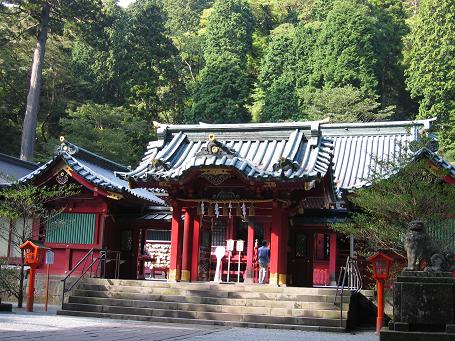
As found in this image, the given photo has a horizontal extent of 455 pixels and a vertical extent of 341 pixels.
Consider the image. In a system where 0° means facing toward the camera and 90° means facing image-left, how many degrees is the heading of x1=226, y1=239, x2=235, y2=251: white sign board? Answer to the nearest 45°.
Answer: approximately 0°

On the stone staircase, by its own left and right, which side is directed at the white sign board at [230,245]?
back

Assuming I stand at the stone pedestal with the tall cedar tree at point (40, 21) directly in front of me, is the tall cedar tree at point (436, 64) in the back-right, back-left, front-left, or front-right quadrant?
front-right

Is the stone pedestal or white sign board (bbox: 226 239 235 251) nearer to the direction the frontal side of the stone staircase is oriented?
the stone pedestal

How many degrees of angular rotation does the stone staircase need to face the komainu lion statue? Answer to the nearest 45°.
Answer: approximately 45° to its left

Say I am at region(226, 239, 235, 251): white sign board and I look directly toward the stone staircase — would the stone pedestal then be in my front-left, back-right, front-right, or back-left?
front-left

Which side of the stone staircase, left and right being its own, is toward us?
front

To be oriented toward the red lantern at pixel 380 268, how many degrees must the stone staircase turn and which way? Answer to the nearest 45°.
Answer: approximately 45° to its left

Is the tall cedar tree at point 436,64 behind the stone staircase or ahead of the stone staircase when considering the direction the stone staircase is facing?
behind

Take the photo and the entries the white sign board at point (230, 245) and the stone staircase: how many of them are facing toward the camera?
2

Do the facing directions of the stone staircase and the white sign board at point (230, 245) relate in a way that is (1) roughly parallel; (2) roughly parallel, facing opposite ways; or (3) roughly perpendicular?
roughly parallel

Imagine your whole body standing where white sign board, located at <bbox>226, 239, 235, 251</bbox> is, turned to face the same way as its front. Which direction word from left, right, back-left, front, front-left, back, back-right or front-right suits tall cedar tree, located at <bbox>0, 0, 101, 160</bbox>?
back-right
